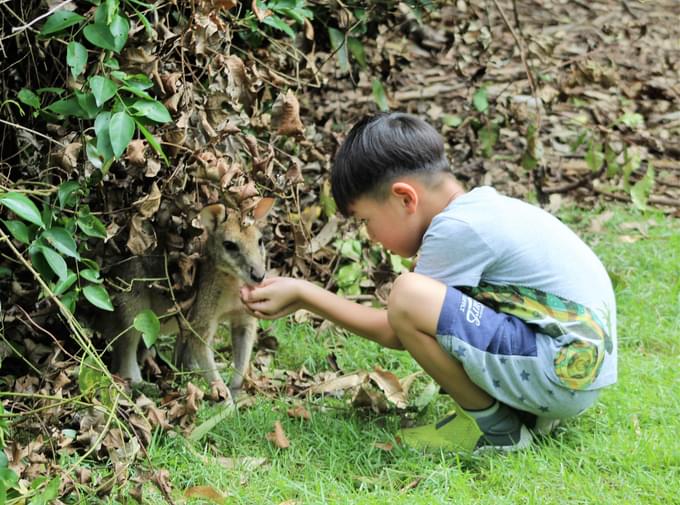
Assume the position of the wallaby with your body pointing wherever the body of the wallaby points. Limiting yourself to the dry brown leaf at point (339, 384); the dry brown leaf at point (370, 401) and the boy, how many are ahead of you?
3

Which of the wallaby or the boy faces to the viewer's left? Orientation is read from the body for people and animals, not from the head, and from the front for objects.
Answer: the boy

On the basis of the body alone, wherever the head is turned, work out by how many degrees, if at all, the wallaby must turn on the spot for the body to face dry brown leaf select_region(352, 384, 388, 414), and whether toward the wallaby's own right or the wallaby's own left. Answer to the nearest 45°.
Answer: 0° — it already faces it

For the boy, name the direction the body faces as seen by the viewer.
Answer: to the viewer's left

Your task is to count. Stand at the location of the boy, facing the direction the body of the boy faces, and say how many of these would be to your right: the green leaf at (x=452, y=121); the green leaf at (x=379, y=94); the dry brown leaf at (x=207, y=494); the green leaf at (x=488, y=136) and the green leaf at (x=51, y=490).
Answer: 3

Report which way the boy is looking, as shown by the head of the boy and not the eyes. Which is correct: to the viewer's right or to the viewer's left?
to the viewer's left

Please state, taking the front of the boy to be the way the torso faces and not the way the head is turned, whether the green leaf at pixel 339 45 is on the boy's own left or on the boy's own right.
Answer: on the boy's own right

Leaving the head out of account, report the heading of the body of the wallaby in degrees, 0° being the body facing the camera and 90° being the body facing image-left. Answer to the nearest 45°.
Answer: approximately 315°

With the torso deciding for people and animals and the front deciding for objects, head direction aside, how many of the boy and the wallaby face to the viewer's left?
1
